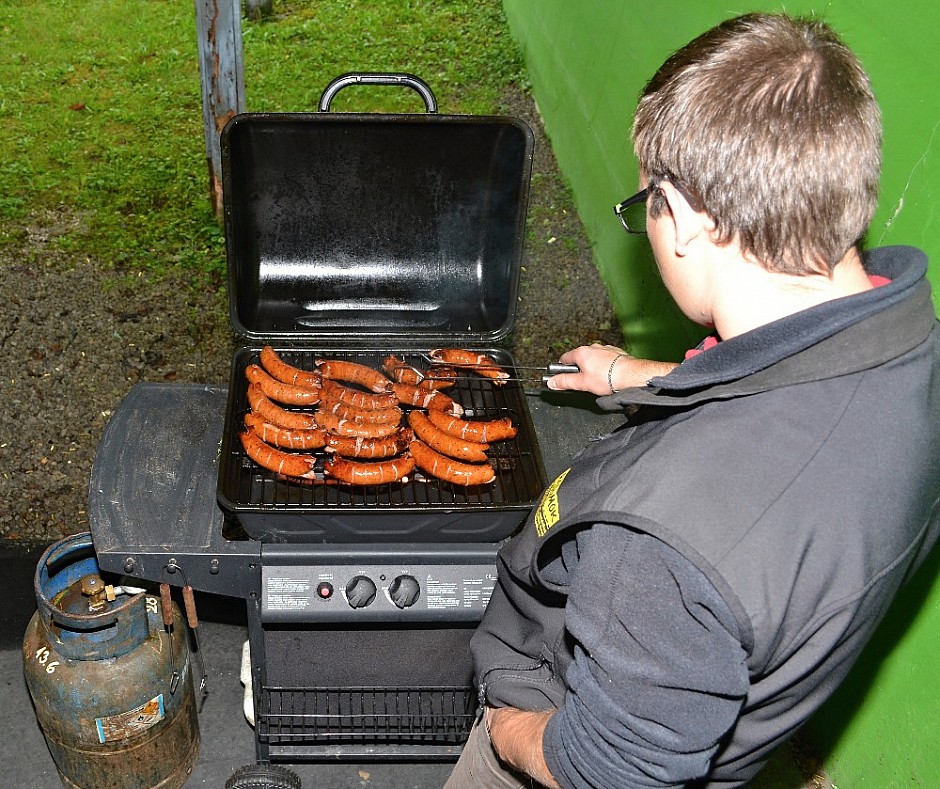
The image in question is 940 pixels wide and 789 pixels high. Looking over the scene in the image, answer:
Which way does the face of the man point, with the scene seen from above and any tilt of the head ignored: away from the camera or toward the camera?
away from the camera

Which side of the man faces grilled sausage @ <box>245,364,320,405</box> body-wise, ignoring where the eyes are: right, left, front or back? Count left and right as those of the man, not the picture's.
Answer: front

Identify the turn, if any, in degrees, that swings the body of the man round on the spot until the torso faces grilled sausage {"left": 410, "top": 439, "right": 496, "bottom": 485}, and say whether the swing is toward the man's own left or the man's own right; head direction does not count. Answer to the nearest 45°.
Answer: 0° — they already face it

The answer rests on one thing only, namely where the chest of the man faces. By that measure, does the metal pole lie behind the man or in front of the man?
in front

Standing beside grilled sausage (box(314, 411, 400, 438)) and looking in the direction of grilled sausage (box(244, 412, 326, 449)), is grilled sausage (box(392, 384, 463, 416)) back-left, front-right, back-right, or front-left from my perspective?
back-right

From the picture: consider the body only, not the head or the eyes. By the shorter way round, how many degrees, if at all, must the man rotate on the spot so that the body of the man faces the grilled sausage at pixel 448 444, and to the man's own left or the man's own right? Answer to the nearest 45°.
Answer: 0° — they already face it

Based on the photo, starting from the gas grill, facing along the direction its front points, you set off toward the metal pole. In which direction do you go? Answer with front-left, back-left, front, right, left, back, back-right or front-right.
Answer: back

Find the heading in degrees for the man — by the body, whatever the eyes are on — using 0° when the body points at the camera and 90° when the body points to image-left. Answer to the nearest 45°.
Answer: approximately 135°

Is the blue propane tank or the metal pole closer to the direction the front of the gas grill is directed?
the blue propane tank

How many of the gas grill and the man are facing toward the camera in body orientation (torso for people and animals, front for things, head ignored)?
1

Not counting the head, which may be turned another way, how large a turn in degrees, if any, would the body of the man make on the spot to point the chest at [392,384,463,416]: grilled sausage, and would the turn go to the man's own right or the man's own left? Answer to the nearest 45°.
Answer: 0° — they already face it

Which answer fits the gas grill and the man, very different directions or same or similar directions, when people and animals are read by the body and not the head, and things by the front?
very different directions
